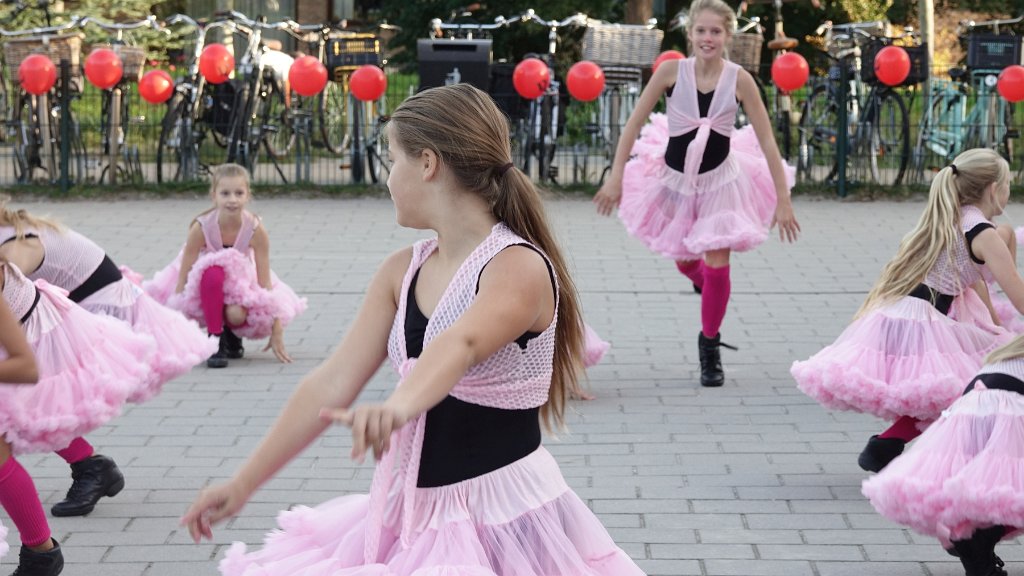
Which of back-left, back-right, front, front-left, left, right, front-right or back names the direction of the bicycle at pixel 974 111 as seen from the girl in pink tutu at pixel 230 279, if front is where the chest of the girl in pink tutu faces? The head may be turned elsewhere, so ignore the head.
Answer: back-left

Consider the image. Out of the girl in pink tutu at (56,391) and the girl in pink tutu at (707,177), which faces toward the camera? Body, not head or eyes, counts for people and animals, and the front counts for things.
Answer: the girl in pink tutu at (707,177)

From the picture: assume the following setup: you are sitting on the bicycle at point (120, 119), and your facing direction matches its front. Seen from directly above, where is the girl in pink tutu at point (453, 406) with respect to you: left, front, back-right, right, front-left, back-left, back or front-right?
front

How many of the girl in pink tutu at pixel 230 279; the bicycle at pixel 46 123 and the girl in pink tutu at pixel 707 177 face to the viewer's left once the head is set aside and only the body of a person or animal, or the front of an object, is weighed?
0

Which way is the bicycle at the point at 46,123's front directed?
toward the camera

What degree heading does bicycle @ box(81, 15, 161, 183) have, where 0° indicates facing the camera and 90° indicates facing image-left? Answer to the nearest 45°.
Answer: approximately 0°

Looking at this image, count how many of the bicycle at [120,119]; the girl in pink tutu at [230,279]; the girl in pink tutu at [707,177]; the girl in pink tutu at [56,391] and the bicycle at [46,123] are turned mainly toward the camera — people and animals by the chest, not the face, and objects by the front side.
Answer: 4

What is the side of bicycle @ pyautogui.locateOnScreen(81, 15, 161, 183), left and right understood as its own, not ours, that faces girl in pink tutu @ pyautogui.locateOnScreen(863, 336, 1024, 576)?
front

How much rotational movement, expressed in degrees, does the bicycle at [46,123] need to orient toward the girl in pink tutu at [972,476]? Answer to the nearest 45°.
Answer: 0° — it already faces them

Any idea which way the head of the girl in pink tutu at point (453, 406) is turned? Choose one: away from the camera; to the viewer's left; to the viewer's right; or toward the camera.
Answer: to the viewer's left

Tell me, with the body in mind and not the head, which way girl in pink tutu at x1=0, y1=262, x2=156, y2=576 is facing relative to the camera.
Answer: to the viewer's left

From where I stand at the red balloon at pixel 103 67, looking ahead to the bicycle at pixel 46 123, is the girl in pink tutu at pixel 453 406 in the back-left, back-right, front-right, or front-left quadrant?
back-left

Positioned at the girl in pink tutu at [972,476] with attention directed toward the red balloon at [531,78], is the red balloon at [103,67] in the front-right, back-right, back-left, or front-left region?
front-left

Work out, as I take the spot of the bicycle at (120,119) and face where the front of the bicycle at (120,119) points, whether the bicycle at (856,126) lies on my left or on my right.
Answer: on my left

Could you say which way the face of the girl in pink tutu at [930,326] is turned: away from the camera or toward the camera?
away from the camera

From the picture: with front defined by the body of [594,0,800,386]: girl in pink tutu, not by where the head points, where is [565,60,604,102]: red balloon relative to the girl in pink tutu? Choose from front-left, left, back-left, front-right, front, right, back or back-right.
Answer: back
